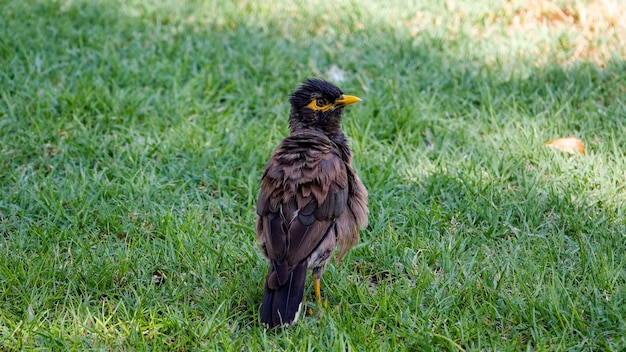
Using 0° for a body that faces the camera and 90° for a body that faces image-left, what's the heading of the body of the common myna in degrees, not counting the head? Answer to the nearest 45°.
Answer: approximately 225°

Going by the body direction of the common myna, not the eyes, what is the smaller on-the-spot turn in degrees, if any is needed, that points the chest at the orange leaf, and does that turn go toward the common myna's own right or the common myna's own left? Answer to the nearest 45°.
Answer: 0° — it already faces it
